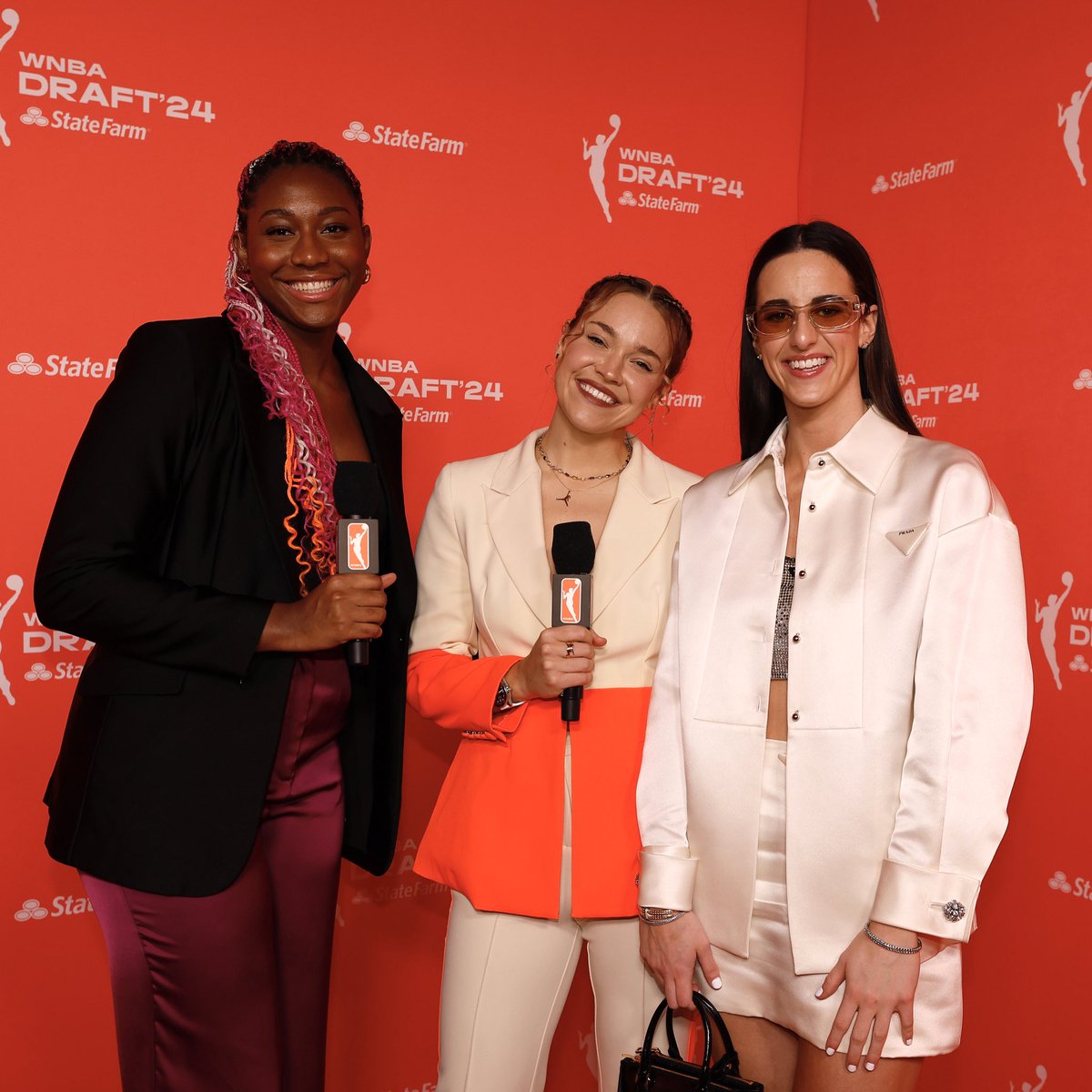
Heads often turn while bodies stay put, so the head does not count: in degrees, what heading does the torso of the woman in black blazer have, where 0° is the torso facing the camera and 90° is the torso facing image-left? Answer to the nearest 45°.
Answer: approximately 315°

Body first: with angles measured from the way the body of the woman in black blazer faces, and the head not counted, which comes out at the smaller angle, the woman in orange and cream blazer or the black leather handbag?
the black leather handbag

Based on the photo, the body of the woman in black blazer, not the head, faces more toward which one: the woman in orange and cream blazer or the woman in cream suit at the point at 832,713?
the woman in cream suit
